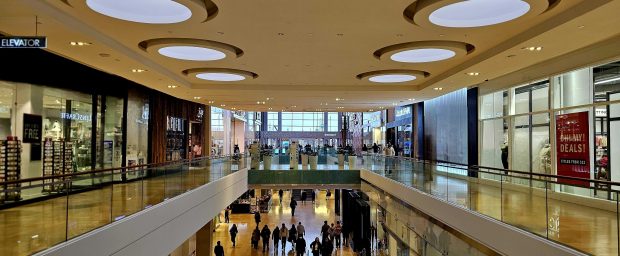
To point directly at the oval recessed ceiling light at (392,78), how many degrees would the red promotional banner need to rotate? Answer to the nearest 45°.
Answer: approximately 45° to its right

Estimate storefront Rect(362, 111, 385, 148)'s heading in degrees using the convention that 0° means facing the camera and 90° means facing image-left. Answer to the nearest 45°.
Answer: approximately 45°

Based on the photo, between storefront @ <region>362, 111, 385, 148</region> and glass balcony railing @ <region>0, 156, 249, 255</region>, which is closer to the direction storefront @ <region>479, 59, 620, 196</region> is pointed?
the glass balcony railing

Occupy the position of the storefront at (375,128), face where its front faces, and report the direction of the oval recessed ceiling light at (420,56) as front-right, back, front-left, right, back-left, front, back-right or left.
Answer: front-left

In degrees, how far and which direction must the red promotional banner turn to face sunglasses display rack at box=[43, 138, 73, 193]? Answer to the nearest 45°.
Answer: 0° — it already faces it

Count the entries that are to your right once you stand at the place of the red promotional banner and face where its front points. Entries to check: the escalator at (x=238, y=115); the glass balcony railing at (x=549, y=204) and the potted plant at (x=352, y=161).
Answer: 2

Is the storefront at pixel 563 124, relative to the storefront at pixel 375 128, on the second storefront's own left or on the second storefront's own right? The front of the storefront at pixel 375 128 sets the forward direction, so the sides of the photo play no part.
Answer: on the second storefront's own left

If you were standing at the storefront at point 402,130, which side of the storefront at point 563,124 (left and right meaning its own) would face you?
right

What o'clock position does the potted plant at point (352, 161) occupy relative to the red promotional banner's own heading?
The potted plant is roughly at 3 o'clock from the red promotional banner.

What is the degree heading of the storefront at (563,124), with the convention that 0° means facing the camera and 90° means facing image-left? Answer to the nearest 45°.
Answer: approximately 45°
